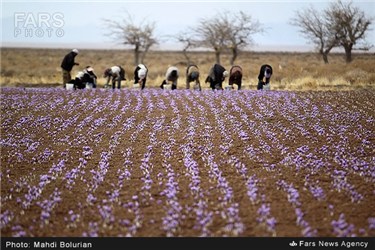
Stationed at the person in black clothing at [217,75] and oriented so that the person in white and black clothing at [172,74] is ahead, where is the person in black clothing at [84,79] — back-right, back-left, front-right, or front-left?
front-left

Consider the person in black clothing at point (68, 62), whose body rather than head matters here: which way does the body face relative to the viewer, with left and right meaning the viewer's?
facing to the right of the viewer

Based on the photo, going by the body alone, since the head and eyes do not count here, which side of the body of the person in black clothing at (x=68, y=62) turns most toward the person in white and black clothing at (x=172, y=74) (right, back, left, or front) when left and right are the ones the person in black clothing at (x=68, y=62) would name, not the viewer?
front

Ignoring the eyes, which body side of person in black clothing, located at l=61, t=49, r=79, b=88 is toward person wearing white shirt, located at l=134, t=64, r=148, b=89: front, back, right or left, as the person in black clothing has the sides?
front

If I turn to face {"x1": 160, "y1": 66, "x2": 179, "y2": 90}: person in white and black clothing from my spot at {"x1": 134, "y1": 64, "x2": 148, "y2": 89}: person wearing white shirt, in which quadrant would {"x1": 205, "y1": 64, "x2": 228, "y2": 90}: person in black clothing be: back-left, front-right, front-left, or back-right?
front-right
